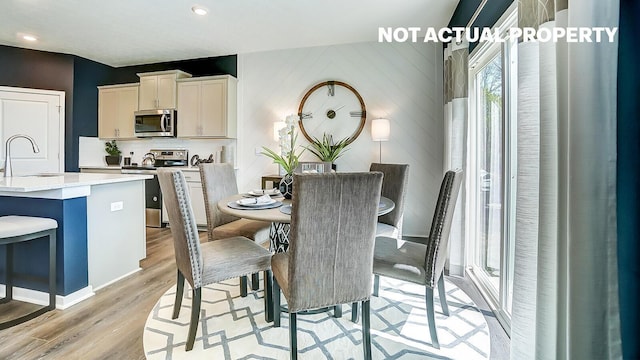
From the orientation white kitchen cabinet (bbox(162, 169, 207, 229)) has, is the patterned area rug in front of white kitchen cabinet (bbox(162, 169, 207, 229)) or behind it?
in front

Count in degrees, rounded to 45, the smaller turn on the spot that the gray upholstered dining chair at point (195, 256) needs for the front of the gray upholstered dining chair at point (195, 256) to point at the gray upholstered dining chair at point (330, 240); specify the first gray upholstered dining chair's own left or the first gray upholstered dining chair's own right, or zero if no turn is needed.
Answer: approximately 90° to the first gray upholstered dining chair's own right

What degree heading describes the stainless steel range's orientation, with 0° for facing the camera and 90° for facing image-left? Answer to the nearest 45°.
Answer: approximately 0°

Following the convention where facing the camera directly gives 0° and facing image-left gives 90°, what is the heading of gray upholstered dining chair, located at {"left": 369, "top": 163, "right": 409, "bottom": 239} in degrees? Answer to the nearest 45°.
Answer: approximately 45°

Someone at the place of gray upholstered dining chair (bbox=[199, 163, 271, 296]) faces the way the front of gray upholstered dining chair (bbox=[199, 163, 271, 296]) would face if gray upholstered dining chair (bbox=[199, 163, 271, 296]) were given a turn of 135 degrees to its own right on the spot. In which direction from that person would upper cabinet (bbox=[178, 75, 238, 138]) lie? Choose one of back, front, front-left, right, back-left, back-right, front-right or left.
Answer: right

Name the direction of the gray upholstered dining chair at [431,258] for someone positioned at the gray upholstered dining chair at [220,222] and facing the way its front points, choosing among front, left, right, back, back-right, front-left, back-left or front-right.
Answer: front

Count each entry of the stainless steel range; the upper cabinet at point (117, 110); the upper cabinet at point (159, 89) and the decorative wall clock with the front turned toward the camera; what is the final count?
4

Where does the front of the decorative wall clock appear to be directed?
toward the camera

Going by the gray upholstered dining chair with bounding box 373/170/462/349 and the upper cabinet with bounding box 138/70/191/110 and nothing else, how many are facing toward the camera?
1

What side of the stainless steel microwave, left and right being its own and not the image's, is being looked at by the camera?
front

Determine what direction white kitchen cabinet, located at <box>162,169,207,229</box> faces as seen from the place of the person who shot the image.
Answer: facing the viewer

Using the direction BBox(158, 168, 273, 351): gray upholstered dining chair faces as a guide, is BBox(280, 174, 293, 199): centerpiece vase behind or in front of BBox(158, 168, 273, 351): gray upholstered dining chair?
in front

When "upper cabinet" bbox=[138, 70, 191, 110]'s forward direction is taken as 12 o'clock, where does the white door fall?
The white door is roughly at 2 o'clock from the upper cabinet.

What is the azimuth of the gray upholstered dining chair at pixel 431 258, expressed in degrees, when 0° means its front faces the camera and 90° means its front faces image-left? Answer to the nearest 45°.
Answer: approximately 135°

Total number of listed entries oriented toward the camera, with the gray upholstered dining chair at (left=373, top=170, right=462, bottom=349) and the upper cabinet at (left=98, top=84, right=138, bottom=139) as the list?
1
